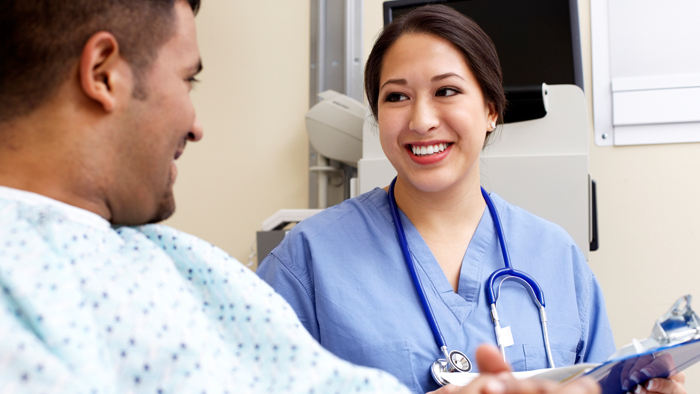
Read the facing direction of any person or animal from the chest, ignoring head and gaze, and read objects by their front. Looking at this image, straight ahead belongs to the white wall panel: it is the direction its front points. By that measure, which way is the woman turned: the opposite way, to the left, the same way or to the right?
the same way

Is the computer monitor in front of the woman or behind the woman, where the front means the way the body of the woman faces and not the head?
behind

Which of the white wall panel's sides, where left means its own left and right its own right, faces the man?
front

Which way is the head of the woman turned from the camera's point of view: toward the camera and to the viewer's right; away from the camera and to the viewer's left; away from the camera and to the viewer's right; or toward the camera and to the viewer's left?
toward the camera and to the viewer's left

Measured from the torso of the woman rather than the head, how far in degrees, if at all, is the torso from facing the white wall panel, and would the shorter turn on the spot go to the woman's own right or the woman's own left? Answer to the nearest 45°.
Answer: approximately 135° to the woman's own left

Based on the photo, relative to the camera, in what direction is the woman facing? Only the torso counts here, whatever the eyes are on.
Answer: toward the camera

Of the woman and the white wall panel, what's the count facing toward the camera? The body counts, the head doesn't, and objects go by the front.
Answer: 2

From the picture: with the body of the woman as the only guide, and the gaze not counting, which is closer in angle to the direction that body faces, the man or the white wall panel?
the man

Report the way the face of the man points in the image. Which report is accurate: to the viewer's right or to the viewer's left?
to the viewer's right

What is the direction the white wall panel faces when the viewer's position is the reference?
facing the viewer

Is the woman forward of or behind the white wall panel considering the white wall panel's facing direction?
forward
